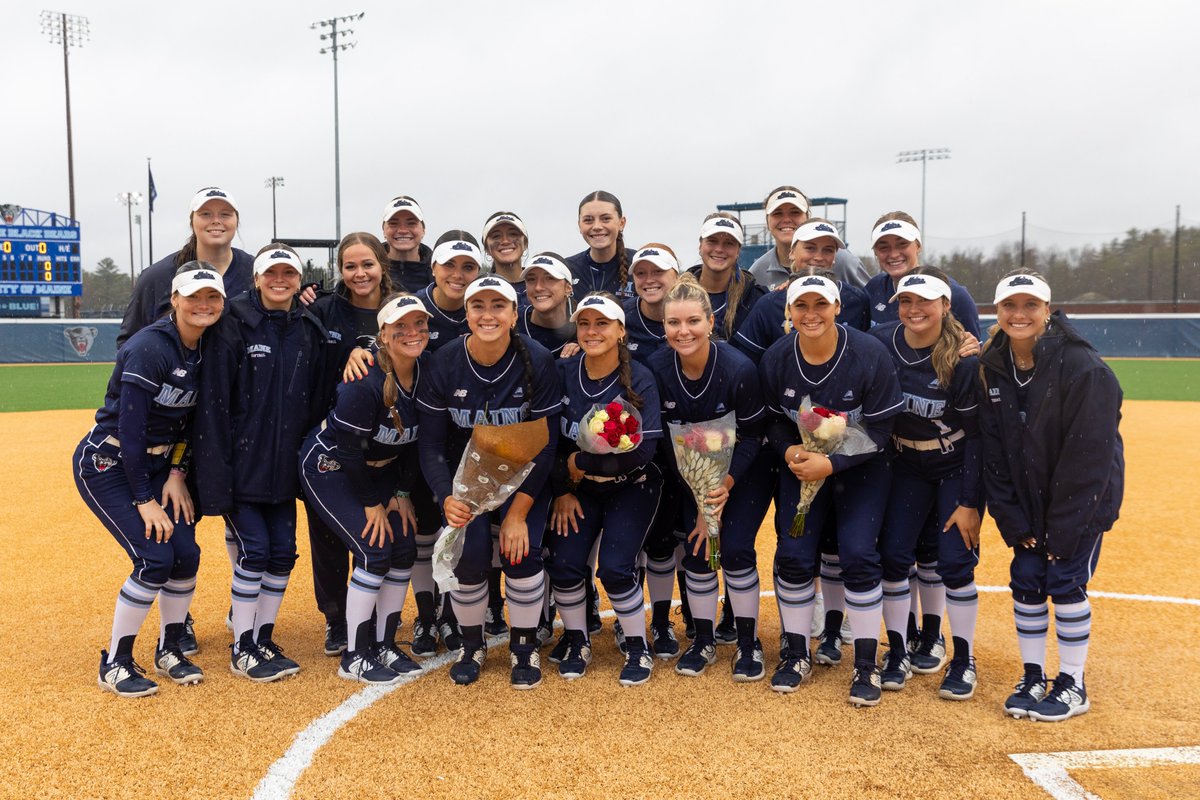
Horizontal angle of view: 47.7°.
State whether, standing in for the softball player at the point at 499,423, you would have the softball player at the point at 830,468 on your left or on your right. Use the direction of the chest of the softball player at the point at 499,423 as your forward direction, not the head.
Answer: on your left

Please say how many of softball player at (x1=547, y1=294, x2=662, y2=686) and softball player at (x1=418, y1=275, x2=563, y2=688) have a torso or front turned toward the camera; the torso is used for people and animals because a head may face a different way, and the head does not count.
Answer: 2

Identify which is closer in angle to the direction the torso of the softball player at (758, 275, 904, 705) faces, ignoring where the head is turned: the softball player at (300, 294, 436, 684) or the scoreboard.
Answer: the softball player

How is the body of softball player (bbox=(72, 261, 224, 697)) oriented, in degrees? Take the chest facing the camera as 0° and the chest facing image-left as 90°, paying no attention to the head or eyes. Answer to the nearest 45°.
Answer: approximately 315°

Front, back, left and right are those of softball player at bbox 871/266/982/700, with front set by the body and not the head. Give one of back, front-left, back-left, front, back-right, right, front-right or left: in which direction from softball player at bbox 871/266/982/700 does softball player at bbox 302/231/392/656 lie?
right

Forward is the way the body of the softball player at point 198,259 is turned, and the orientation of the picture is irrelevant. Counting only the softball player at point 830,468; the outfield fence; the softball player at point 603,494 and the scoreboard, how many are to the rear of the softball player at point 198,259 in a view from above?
2

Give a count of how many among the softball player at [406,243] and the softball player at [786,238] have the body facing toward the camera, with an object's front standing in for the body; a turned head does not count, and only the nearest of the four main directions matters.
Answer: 2
